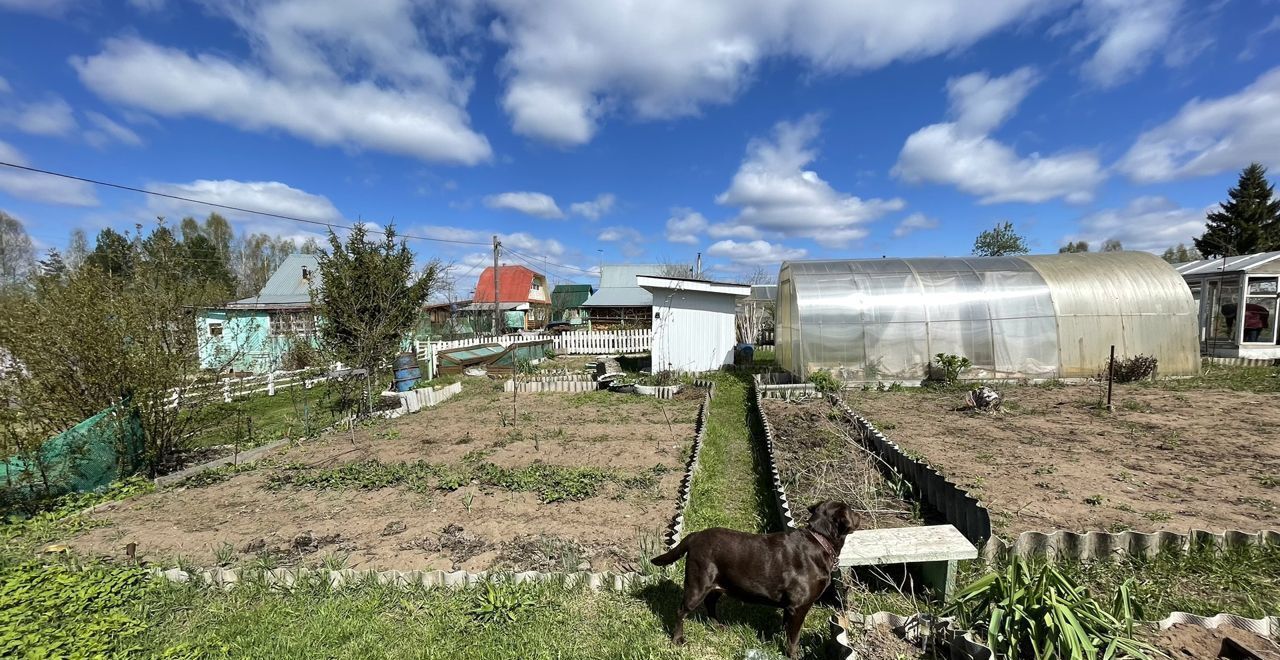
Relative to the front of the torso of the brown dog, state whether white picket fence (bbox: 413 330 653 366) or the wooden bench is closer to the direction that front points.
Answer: the wooden bench

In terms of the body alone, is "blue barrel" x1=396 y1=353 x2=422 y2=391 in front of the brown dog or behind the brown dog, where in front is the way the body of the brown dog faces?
behind

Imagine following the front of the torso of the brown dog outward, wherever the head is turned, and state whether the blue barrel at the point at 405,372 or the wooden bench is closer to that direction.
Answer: the wooden bench

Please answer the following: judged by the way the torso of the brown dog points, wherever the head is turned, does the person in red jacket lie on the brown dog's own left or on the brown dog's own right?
on the brown dog's own left

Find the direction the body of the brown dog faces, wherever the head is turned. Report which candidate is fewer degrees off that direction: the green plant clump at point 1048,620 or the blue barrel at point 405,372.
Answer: the green plant clump

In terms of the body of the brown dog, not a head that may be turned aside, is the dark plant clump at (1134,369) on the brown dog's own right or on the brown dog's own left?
on the brown dog's own left

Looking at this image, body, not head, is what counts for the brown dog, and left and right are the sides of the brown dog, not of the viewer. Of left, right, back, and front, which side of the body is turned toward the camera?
right

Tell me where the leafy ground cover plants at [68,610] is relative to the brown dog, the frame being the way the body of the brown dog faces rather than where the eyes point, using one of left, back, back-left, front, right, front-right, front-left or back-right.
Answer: back

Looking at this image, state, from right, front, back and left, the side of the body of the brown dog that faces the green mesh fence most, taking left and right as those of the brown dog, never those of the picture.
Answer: back

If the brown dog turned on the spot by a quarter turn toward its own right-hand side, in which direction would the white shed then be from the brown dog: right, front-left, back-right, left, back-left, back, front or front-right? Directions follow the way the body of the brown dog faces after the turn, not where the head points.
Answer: back

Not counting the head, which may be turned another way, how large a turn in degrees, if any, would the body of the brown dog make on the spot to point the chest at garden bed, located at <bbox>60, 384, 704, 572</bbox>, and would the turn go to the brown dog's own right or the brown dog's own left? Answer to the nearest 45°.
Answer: approximately 135° to the brown dog's own left

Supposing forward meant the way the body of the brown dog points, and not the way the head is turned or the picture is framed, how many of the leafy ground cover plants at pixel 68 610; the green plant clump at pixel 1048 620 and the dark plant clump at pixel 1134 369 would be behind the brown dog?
1

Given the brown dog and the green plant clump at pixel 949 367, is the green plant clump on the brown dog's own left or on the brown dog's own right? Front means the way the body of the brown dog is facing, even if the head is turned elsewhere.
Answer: on the brown dog's own left

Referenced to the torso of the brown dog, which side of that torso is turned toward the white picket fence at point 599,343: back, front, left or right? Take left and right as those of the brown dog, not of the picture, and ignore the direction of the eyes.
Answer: left
